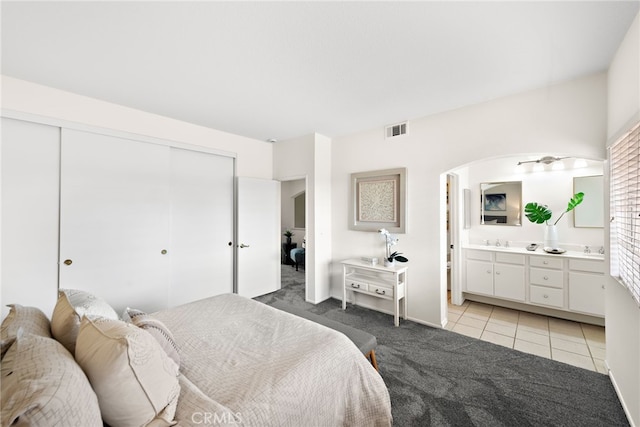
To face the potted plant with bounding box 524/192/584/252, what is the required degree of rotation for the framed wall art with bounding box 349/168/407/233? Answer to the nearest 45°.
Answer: approximately 135° to its left

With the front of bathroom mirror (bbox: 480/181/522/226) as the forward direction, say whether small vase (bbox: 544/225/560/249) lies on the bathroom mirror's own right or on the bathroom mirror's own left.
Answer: on the bathroom mirror's own left

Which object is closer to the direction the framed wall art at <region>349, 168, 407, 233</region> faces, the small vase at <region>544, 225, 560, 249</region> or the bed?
the bed

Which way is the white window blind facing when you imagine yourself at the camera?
facing to the left of the viewer

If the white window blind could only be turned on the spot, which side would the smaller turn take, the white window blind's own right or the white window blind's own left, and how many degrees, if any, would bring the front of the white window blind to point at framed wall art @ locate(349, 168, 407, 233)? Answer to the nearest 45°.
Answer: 0° — it already faces it

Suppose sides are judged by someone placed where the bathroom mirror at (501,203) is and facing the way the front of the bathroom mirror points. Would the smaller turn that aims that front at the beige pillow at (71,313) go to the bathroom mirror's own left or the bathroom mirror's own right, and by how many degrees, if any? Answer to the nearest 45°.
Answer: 0° — it already faces it

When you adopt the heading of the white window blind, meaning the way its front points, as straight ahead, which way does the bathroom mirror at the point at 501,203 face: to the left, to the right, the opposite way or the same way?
to the left

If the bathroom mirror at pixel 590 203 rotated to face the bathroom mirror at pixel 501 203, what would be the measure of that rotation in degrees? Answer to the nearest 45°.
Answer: approximately 90° to its right

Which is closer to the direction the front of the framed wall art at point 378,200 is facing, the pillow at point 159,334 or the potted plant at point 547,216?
the pillow

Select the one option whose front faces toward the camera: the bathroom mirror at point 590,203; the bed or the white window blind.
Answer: the bathroom mirror

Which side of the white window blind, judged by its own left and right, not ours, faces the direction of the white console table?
front

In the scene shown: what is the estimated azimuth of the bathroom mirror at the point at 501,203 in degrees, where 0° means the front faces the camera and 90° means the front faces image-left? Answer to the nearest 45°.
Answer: approximately 0°

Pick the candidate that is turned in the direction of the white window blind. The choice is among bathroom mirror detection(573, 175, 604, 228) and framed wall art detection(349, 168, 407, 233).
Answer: the bathroom mirror

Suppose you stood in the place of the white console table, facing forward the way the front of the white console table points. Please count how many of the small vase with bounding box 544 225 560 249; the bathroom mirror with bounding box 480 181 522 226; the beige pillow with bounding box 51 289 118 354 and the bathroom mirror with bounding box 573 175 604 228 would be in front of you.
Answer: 1

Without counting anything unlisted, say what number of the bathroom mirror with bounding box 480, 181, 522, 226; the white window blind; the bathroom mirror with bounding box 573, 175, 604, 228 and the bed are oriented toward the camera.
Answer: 2

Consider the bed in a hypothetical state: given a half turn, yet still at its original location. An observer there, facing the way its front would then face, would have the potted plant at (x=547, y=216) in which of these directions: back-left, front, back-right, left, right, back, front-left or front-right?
back-left

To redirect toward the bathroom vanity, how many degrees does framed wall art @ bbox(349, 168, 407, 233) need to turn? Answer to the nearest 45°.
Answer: approximately 135° to its left

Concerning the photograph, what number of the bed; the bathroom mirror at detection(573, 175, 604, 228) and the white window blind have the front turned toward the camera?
1
